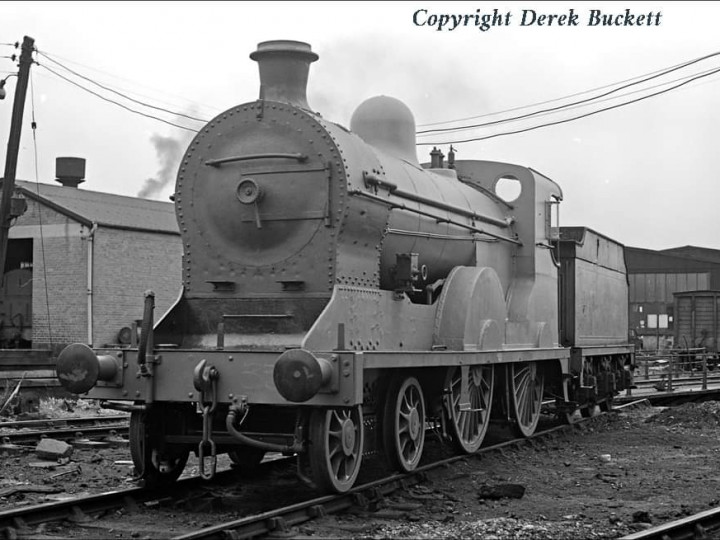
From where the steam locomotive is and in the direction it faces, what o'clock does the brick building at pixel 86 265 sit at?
The brick building is roughly at 4 o'clock from the steam locomotive.

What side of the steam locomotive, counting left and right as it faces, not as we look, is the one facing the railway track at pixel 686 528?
left

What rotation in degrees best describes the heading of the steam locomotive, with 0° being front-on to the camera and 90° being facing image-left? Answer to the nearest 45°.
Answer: approximately 45°

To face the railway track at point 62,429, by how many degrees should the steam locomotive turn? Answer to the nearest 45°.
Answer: approximately 90° to its right

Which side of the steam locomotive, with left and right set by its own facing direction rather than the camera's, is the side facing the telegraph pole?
right
